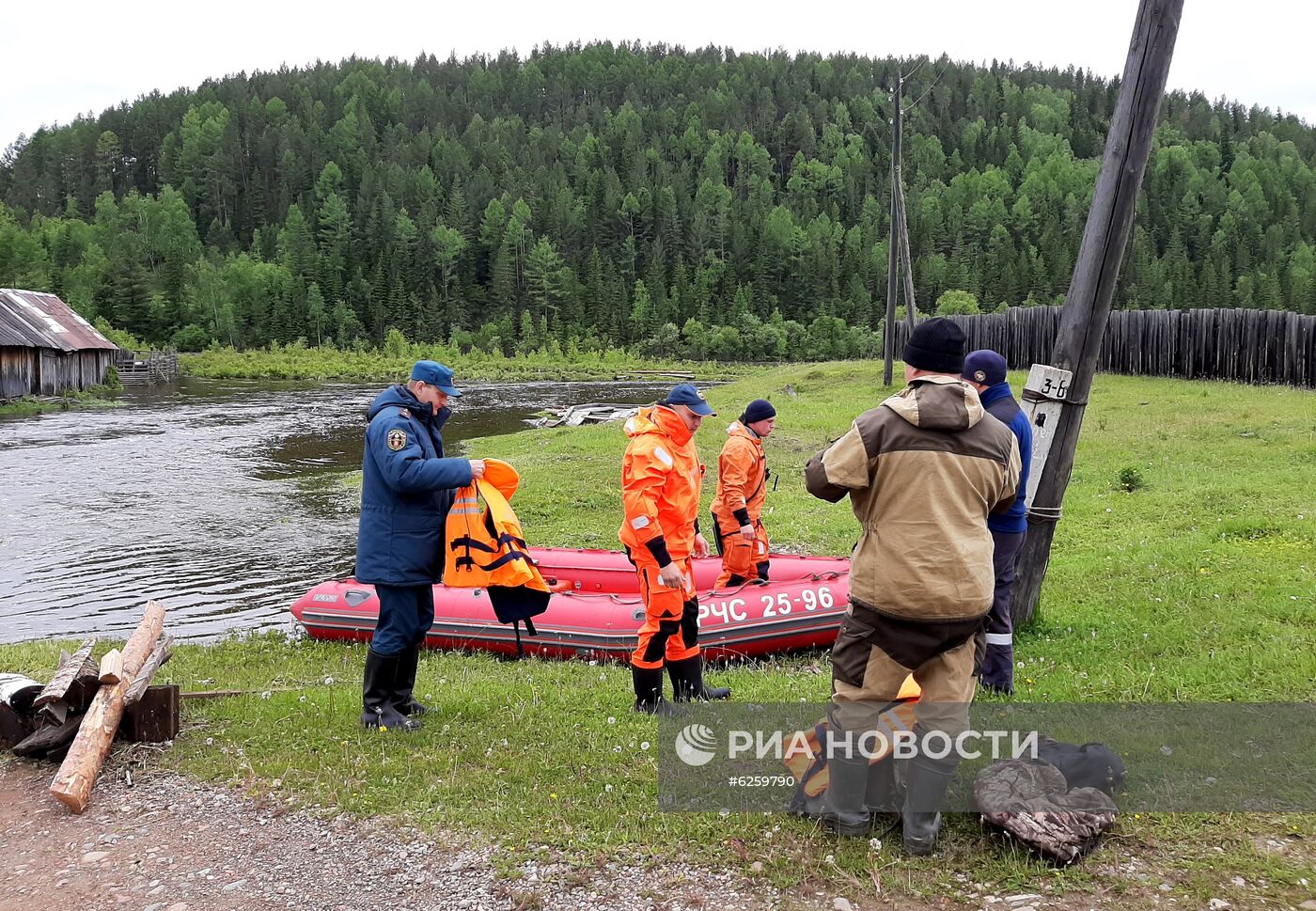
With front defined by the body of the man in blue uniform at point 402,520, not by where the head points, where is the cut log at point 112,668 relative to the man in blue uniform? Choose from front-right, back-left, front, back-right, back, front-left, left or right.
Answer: back

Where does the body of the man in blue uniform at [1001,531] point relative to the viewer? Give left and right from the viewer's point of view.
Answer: facing to the left of the viewer

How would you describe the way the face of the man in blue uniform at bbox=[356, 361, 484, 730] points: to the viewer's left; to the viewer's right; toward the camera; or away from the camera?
to the viewer's right

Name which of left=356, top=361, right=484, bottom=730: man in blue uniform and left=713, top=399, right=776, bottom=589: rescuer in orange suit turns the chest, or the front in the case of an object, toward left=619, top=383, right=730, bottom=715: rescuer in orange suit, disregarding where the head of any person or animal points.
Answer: the man in blue uniform

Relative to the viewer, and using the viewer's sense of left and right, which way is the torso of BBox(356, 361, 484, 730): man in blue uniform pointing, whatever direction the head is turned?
facing to the right of the viewer

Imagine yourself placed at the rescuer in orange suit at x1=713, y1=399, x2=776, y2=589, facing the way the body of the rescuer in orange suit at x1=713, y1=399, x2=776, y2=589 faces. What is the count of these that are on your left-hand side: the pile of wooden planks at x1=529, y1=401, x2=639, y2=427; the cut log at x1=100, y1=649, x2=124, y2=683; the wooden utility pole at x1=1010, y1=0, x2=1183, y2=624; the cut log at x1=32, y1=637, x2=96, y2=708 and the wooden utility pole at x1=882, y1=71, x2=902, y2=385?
2
